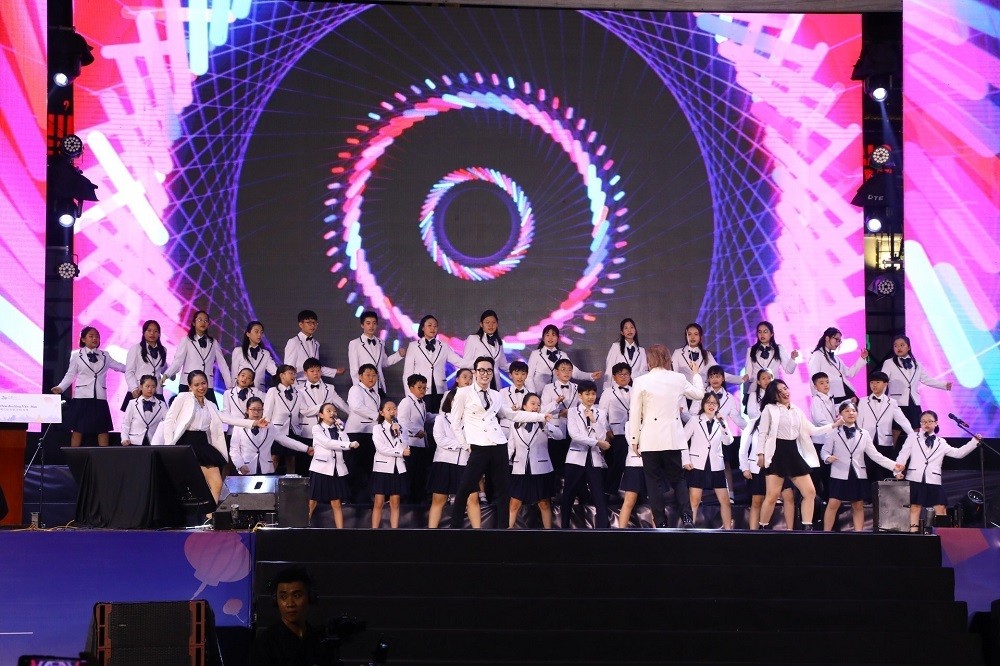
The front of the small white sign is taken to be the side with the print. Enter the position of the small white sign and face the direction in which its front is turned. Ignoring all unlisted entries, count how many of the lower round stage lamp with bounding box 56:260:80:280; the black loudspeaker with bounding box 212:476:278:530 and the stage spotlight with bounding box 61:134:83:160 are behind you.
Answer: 2

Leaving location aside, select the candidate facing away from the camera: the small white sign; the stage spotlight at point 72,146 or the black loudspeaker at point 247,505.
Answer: the black loudspeaker

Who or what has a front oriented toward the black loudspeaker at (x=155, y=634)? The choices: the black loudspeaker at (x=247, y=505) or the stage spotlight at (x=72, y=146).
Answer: the stage spotlight

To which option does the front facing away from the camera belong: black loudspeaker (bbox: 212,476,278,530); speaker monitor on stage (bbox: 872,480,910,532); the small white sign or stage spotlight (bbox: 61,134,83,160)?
the black loudspeaker

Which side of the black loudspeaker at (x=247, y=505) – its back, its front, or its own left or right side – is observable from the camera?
back

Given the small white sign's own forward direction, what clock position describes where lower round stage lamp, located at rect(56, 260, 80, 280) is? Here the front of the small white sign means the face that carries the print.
The lower round stage lamp is roughly at 6 o'clock from the small white sign.

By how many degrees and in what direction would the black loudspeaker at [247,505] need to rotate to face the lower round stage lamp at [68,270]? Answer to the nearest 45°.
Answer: approximately 45° to its left
